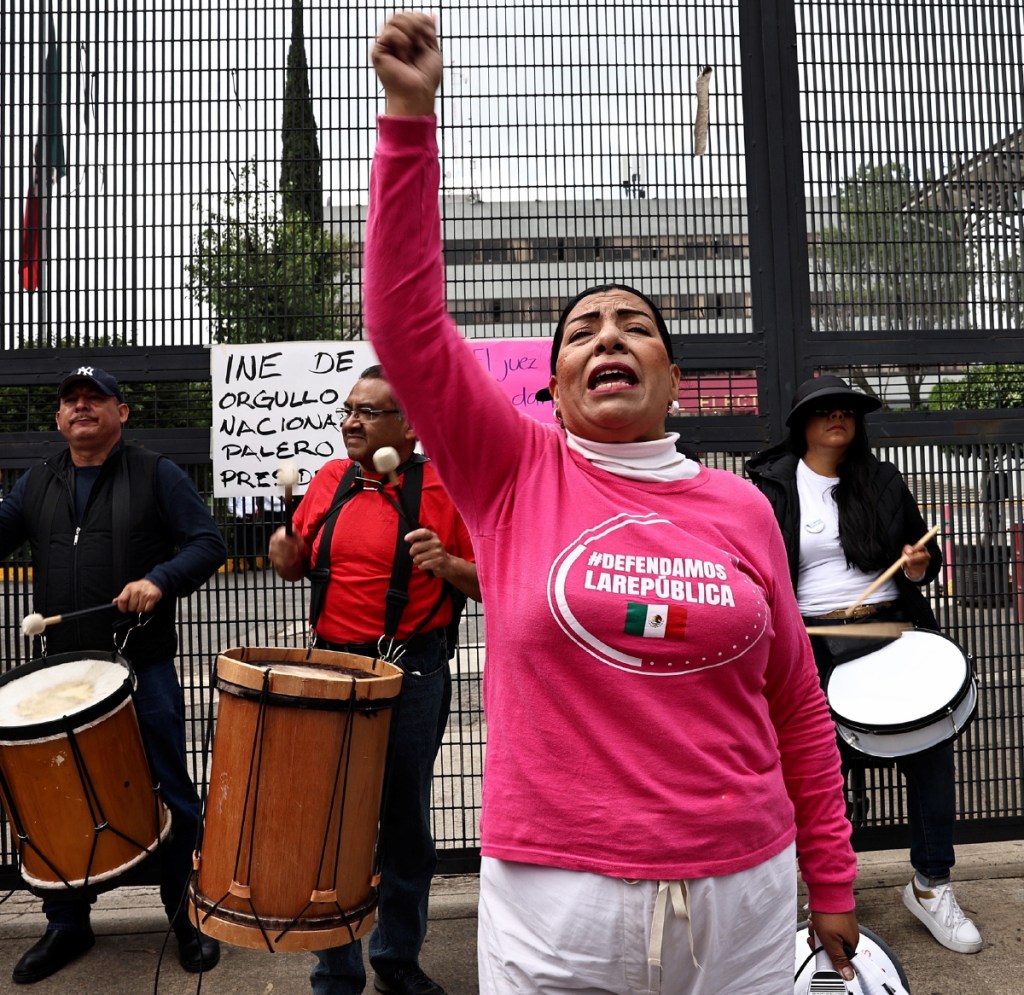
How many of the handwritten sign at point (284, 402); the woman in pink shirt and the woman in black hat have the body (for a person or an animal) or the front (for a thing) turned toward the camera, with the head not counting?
3

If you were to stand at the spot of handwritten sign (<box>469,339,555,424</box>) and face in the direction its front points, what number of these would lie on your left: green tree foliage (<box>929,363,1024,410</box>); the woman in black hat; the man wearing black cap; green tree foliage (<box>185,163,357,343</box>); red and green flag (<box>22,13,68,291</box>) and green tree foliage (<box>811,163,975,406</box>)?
3

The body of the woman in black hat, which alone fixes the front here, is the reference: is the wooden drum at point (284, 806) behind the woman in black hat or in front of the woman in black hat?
in front

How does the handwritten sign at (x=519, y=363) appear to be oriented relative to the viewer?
toward the camera

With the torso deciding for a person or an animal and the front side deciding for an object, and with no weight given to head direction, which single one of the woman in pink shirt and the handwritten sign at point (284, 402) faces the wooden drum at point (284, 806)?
the handwritten sign

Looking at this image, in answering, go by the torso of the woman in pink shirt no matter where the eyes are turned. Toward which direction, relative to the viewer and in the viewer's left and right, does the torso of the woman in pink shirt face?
facing the viewer

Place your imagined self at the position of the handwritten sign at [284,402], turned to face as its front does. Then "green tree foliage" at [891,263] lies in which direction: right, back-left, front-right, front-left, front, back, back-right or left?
left

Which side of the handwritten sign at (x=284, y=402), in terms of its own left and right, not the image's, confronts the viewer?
front
